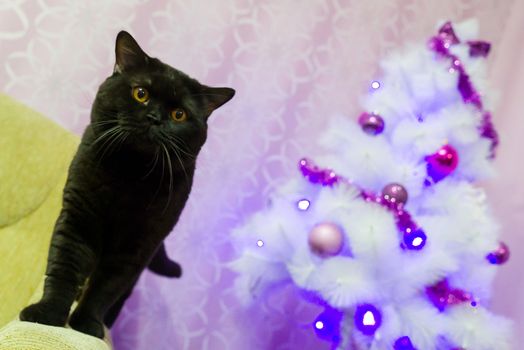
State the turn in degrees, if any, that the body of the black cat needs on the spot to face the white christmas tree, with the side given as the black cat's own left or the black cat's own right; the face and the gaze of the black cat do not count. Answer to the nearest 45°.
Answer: approximately 90° to the black cat's own left

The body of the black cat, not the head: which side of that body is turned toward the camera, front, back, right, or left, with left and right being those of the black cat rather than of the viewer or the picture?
front
